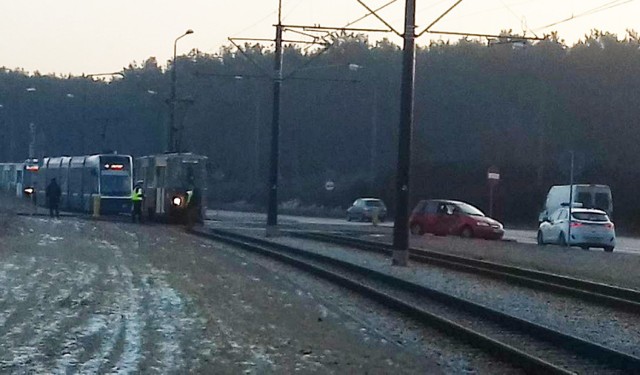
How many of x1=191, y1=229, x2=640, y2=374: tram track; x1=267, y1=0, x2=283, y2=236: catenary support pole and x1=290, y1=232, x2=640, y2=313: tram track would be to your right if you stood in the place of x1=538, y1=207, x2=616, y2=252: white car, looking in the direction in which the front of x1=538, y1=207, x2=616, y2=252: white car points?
0

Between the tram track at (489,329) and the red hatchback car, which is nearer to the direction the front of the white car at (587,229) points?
the red hatchback car

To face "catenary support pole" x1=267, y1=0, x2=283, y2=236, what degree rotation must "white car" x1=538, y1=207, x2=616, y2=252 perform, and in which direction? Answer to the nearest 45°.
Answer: approximately 45° to its left

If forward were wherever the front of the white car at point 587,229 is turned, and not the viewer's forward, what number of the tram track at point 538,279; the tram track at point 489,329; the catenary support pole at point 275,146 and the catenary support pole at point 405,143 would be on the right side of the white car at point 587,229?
0

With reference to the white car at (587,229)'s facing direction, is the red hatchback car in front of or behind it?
in front

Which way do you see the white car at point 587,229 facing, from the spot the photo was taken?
facing away from the viewer and to the left of the viewer

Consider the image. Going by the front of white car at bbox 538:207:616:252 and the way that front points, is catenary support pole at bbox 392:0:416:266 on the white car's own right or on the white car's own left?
on the white car's own left

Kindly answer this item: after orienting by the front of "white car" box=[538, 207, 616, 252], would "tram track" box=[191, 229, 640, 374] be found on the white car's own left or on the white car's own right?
on the white car's own left

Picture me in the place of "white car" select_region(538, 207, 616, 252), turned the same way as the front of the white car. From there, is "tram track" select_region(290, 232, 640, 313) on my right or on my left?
on my left
